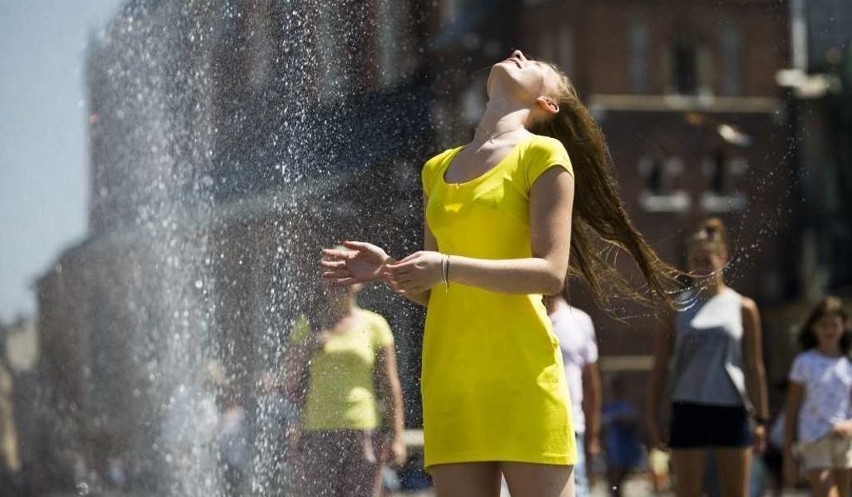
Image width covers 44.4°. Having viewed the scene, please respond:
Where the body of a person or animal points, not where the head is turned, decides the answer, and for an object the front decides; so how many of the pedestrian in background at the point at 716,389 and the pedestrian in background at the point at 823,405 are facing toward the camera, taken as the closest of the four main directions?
2

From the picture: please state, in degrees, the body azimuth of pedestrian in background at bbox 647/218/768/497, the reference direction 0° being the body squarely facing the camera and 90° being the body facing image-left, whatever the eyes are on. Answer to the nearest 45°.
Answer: approximately 0°

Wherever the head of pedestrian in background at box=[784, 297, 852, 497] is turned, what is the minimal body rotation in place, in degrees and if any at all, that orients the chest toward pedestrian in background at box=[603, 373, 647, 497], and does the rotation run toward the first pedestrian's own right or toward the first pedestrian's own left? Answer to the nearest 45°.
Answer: approximately 180°

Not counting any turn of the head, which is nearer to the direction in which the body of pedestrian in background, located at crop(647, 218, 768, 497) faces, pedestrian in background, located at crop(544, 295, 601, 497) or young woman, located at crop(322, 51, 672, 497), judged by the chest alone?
the young woman

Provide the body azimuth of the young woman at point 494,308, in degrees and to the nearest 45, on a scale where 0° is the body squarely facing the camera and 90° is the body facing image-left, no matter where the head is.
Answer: approximately 45°
